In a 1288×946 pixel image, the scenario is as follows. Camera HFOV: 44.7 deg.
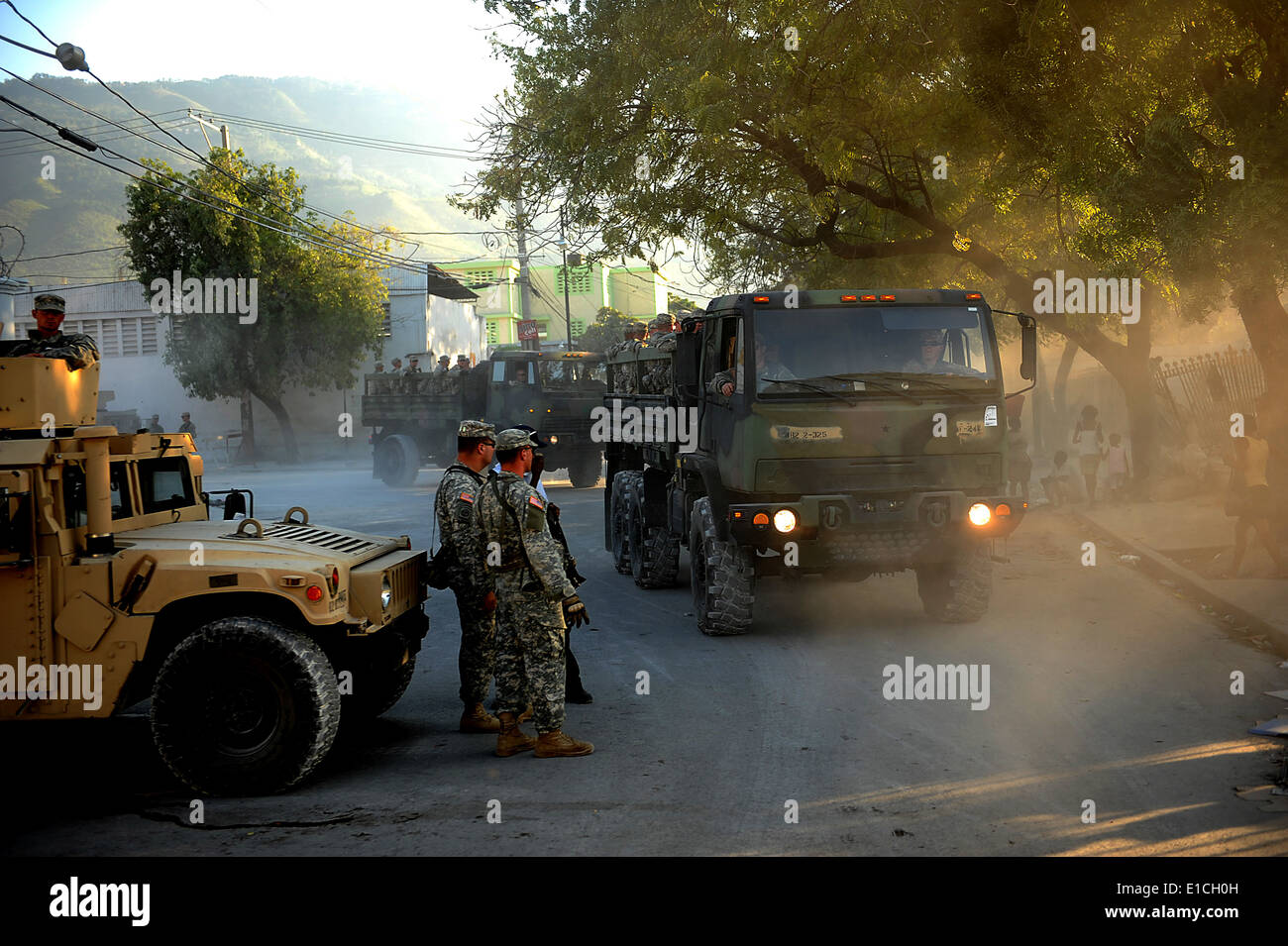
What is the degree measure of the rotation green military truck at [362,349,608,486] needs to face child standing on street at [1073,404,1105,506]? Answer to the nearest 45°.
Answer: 0° — it already faces them

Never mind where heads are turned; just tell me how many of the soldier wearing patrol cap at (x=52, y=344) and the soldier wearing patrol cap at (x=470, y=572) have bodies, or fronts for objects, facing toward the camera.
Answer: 1

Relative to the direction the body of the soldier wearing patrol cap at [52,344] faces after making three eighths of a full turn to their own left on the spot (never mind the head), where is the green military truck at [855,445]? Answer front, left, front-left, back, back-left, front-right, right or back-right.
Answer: front-right

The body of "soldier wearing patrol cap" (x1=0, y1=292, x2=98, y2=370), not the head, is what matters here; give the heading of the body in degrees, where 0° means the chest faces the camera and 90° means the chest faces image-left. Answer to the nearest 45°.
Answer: approximately 0°

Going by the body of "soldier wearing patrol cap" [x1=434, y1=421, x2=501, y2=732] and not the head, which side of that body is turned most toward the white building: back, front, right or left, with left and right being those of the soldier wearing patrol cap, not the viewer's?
left

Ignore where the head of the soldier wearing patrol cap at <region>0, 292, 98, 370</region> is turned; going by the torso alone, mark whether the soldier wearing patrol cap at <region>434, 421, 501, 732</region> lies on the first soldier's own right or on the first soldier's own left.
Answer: on the first soldier's own left

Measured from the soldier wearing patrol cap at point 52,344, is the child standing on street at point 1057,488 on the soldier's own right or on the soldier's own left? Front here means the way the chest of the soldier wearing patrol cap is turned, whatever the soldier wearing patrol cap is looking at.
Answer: on the soldier's own left

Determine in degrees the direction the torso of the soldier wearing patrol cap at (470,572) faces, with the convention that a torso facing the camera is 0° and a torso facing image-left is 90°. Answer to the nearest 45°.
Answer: approximately 270°

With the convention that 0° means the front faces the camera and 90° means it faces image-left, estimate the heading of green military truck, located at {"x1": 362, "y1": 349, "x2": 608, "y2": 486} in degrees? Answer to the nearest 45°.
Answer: approximately 315°

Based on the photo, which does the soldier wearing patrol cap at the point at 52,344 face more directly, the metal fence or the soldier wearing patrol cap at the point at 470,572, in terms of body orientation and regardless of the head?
the soldier wearing patrol cap
